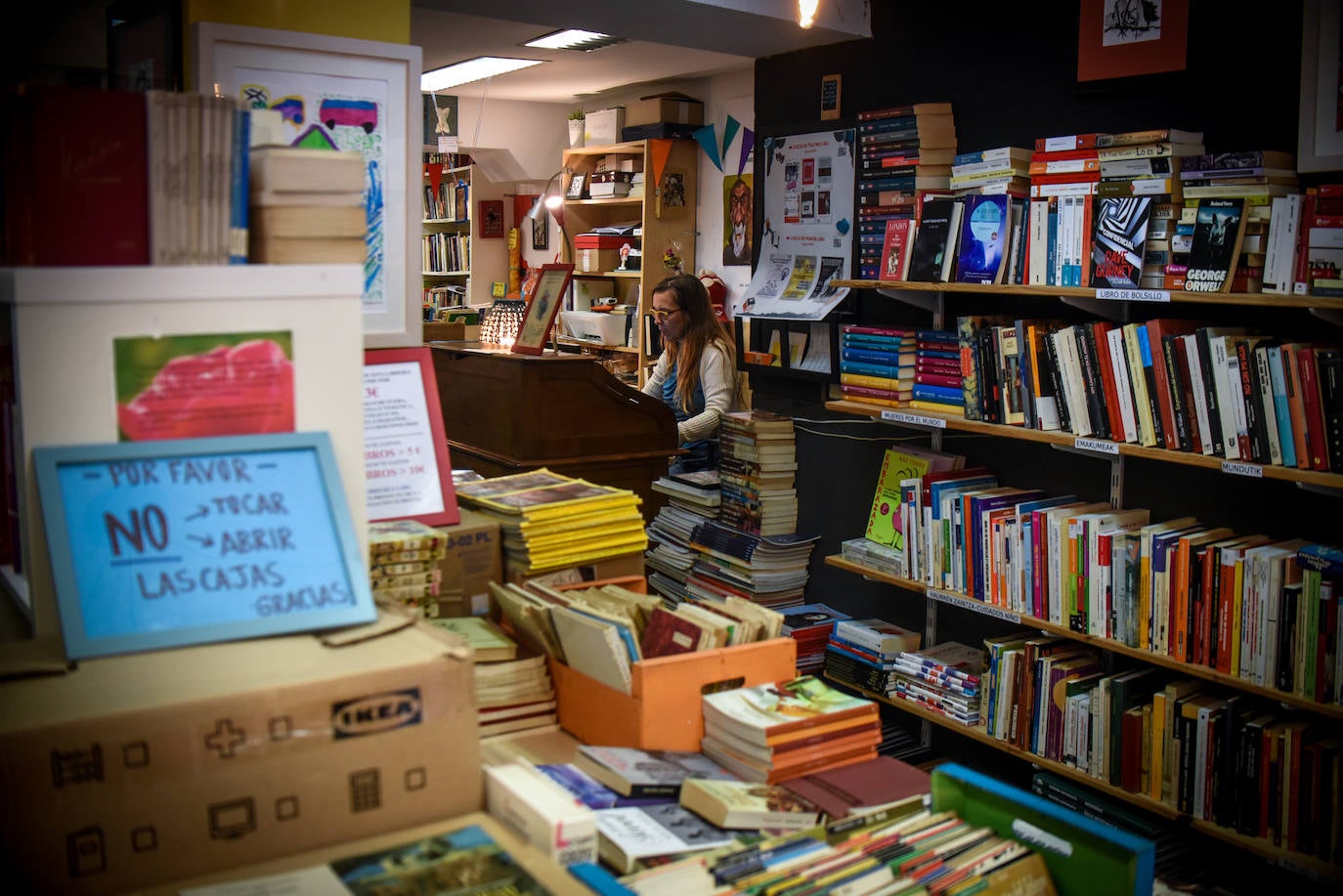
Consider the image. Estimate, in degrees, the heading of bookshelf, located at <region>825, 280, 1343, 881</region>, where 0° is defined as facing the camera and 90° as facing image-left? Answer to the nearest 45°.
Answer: approximately 45°

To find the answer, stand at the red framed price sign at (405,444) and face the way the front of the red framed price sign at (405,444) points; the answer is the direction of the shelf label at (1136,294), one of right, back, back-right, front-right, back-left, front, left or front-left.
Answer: left

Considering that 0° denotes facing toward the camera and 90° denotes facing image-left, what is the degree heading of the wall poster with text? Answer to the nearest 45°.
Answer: approximately 45°

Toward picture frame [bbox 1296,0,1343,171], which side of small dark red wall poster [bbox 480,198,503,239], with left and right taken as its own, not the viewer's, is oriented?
front

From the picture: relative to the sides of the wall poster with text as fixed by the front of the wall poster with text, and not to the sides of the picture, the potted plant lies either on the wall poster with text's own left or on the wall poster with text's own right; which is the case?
on the wall poster with text's own right

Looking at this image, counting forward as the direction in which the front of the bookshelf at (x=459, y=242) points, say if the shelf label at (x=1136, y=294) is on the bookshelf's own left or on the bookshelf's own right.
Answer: on the bookshelf's own left

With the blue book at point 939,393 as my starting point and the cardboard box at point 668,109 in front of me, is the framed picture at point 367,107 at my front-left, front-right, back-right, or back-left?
back-left

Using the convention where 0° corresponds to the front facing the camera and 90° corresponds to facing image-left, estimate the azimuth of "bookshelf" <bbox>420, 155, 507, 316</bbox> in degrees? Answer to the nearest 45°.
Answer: approximately 45°

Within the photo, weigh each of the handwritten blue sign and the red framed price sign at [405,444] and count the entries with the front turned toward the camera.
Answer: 2
